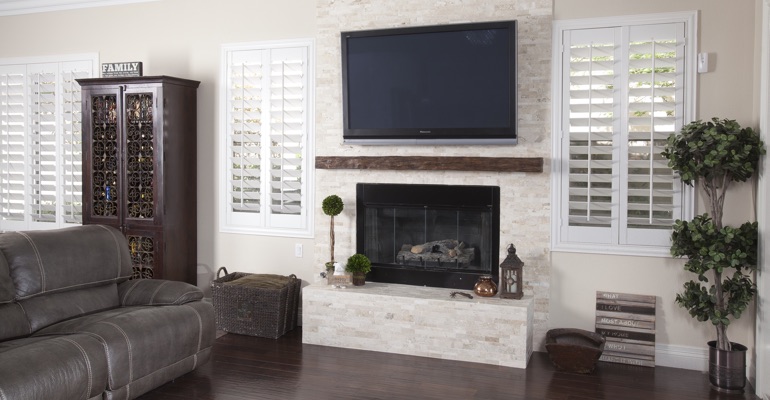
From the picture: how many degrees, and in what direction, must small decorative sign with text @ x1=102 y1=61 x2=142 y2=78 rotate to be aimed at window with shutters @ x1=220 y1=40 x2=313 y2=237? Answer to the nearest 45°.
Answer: approximately 45° to its left

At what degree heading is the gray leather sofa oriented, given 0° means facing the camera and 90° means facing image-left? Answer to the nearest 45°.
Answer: approximately 315°

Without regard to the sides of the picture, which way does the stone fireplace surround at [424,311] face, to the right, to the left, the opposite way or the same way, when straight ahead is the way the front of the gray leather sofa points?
to the right

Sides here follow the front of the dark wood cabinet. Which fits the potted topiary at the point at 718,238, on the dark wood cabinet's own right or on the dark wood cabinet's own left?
on the dark wood cabinet's own left

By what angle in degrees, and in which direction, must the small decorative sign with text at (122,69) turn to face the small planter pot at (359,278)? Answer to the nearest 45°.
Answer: approximately 45° to its left

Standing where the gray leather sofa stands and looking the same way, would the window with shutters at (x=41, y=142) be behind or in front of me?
behind

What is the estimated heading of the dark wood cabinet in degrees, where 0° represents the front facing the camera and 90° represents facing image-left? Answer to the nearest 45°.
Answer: approximately 45°

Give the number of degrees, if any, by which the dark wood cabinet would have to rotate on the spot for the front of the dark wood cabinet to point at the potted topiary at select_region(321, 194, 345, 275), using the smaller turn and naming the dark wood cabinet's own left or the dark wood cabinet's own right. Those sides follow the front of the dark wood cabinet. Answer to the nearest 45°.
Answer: approximately 90° to the dark wood cabinet's own left

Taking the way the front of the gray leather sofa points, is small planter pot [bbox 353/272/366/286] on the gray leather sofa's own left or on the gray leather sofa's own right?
on the gray leather sofa's own left

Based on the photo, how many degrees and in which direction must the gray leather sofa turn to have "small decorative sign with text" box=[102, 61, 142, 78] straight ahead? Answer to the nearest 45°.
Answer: approximately 135° to its left

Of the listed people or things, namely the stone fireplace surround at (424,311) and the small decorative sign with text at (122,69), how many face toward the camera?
2
